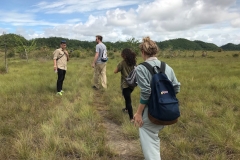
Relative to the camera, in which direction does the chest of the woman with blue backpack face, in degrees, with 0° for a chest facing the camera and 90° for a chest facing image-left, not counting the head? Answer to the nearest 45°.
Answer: approximately 135°

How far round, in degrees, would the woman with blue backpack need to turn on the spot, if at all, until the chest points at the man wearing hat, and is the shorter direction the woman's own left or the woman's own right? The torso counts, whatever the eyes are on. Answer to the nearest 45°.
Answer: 0° — they already face them

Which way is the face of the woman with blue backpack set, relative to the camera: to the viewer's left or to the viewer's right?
to the viewer's left

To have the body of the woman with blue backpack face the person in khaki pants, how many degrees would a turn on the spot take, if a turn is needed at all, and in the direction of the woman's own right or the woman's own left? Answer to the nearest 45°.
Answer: approximately 45° to the woman's own right

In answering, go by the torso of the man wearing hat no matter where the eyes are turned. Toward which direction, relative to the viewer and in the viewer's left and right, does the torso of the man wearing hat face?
facing the viewer and to the right of the viewer

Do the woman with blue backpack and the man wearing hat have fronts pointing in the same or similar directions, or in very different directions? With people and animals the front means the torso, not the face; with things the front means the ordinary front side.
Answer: very different directions
